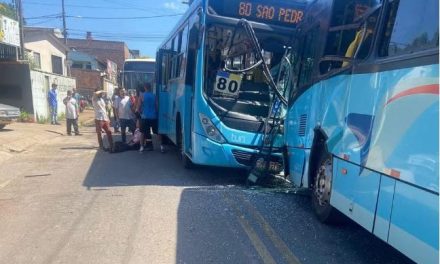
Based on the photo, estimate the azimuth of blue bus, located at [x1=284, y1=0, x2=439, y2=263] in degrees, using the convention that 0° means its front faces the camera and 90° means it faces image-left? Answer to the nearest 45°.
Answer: approximately 135°

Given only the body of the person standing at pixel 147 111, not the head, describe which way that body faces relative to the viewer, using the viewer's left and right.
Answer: facing away from the viewer

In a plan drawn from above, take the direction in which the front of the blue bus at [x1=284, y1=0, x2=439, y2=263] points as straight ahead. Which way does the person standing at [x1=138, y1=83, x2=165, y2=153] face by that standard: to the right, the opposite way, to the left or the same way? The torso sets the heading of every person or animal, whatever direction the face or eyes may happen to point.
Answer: the same way

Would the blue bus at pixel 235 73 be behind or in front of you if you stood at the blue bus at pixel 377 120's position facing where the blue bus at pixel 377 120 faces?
in front

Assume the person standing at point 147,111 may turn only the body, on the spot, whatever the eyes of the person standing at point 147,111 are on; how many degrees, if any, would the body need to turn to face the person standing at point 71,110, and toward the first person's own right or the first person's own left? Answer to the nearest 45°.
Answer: approximately 45° to the first person's own left

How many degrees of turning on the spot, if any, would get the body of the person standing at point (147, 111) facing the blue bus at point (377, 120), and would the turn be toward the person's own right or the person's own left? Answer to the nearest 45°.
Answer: approximately 180°

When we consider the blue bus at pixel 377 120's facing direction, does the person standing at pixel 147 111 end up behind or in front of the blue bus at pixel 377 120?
in front

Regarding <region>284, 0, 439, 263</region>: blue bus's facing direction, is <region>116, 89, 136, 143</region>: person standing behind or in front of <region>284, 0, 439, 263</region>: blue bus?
in front

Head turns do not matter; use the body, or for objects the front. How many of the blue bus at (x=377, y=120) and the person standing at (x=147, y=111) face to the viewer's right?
0
